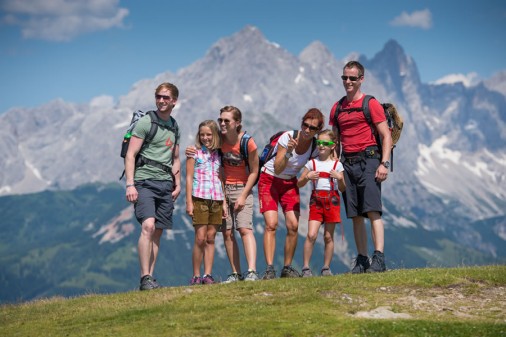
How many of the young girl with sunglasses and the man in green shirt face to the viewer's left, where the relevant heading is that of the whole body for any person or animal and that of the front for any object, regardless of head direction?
0

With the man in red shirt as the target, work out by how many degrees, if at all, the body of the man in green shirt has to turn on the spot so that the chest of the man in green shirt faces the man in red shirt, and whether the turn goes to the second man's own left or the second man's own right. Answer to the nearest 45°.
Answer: approximately 45° to the second man's own left

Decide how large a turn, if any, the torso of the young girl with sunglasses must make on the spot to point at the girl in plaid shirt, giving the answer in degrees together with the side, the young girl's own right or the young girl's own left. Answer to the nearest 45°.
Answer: approximately 90° to the young girl's own right

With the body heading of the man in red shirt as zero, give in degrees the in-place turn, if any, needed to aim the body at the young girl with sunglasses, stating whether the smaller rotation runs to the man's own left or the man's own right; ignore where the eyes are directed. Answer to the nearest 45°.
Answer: approximately 45° to the man's own right

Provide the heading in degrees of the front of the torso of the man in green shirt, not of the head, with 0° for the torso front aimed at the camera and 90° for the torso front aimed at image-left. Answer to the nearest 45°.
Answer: approximately 315°

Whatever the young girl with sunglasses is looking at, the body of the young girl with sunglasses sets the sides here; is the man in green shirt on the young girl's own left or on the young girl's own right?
on the young girl's own right

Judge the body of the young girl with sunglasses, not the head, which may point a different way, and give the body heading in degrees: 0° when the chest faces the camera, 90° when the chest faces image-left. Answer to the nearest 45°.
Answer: approximately 0°

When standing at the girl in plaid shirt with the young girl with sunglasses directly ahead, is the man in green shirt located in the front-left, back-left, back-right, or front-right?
back-right

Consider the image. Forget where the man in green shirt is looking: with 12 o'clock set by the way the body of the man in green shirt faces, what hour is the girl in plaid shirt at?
The girl in plaid shirt is roughly at 10 o'clock from the man in green shirt.

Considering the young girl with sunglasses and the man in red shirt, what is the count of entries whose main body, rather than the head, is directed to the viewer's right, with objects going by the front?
0
